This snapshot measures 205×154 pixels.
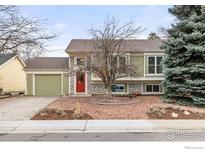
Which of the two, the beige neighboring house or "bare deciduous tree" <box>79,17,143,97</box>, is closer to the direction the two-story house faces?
the bare deciduous tree

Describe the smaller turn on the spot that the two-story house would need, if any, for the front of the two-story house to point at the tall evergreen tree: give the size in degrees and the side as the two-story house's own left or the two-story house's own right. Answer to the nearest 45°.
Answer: approximately 45° to the two-story house's own left

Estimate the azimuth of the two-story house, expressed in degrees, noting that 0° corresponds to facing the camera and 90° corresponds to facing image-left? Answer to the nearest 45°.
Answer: approximately 0°

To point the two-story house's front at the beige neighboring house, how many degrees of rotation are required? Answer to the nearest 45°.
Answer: approximately 135° to its right

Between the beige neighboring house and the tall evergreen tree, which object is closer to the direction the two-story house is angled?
the tall evergreen tree
